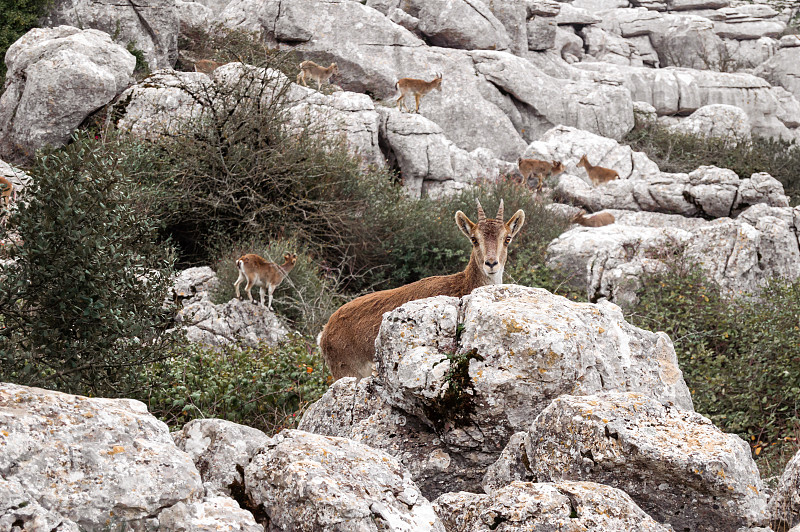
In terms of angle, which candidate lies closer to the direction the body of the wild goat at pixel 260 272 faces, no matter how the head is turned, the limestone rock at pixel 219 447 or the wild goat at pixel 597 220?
the wild goat

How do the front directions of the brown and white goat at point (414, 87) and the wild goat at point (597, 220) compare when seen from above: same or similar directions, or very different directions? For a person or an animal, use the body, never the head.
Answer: very different directions

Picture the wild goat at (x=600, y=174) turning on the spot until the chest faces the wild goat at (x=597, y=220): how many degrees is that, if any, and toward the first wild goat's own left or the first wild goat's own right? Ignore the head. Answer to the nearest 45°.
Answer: approximately 90° to the first wild goat's own left

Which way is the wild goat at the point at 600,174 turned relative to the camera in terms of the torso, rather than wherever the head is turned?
to the viewer's left

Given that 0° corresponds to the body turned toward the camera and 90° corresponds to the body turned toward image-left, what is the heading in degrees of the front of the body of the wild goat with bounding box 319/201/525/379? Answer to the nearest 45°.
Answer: approximately 270°

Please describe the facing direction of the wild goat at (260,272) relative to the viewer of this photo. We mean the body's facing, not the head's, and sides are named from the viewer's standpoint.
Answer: facing to the right of the viewer

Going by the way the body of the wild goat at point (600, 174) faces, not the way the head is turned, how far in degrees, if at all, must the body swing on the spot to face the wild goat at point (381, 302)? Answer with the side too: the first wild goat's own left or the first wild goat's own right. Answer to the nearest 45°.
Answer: approximately 90° to the first wild goat's own left

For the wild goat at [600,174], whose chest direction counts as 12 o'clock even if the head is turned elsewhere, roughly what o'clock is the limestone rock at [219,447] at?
The limestone rock is roughly at 9 o'clock from the wild goat.

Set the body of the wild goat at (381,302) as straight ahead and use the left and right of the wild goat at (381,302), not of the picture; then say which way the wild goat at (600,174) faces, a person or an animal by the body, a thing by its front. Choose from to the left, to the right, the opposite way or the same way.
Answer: the opposite way

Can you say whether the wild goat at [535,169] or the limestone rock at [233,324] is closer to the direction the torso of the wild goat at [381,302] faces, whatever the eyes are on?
the wild goat

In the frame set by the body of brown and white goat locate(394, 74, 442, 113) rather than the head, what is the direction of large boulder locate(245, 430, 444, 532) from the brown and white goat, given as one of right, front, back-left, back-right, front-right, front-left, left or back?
right

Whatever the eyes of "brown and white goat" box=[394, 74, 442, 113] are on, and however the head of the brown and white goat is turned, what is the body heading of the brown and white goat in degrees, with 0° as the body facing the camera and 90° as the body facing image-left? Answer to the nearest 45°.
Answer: approximately 270°

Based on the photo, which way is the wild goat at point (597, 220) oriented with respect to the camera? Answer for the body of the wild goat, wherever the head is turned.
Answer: to the viewer's left

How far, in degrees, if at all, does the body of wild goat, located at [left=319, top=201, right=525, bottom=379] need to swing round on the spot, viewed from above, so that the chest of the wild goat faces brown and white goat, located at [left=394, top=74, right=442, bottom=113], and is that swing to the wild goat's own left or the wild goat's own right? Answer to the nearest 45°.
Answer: approximately 90° to the wild goat's own left

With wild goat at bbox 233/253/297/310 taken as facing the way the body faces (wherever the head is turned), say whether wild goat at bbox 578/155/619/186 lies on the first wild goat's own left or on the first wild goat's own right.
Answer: on the first wild goat's own left

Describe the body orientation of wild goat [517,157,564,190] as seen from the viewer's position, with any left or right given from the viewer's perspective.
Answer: facing to the right of the viewer

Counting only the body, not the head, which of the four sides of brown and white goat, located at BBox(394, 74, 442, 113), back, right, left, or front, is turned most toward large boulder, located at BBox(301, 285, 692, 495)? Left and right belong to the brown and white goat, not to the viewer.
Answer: right
